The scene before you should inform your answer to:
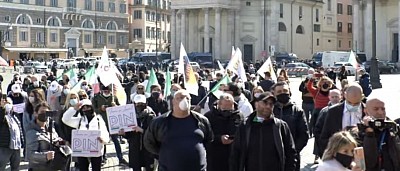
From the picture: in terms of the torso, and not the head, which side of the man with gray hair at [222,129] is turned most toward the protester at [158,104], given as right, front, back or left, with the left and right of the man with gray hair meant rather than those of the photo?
back

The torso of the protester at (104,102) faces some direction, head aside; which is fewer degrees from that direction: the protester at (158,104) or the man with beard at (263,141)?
the man with beard

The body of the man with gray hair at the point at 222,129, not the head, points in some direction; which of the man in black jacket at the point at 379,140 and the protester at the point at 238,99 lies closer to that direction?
the man in black jacket

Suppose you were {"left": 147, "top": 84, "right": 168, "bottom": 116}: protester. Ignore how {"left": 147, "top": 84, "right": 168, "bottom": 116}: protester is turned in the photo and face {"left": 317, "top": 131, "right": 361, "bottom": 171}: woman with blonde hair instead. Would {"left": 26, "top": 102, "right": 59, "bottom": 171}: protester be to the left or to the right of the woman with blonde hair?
right

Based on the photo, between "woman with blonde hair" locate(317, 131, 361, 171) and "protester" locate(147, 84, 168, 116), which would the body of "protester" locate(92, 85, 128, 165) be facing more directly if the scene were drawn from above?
the woman with blonde hair
